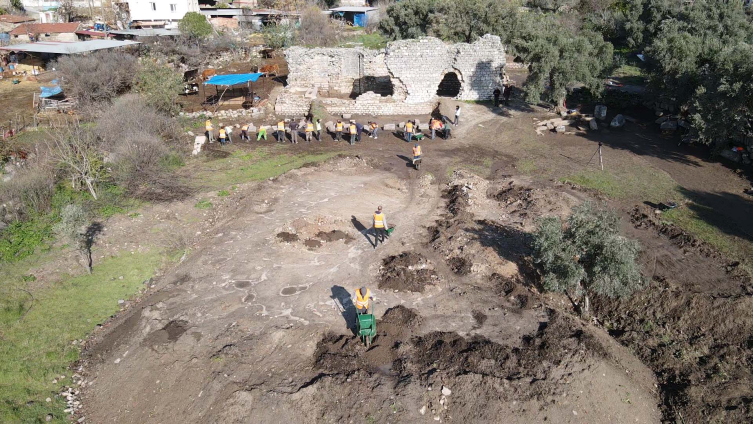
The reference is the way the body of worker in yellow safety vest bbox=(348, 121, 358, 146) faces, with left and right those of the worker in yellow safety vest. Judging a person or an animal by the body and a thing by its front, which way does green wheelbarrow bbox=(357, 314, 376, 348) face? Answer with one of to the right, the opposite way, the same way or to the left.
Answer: the opposite way

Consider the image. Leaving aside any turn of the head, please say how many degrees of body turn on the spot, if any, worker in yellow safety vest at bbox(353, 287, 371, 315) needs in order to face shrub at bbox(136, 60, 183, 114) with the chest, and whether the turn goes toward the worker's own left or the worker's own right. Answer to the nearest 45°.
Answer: approximately 135° to the worker's own right

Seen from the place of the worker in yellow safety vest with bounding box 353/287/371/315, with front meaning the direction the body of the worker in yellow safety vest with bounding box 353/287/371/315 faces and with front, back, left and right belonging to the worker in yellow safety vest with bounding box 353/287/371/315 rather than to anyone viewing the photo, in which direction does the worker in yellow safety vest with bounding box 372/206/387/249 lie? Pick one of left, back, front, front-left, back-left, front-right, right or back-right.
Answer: back

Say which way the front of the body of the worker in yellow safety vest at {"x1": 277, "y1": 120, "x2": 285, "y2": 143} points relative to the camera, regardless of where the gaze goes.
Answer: away from the camera

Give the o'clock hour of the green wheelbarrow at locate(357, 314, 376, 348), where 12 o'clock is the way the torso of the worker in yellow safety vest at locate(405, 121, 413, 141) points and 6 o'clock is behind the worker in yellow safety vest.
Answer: The green wheelbarrow is roughly at 6 o'clock from the worker in yellow safety vest.

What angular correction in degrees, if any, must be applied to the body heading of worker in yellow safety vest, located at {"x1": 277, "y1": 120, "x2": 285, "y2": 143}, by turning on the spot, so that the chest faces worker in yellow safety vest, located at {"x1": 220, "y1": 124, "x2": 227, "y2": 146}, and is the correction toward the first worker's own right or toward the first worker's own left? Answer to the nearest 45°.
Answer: approximately 90° to the first worker's own left

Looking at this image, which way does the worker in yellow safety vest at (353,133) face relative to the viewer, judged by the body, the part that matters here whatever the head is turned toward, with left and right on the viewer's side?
facing away from the viewer

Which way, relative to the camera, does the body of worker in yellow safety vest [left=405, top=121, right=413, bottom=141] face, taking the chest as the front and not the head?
away from the camera

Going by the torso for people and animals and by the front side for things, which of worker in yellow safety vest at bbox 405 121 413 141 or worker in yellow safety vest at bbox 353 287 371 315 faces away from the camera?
worker in yellow safety vest at bbox 405 121 413 141

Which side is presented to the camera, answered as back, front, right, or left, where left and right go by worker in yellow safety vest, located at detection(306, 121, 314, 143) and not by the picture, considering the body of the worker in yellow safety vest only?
back

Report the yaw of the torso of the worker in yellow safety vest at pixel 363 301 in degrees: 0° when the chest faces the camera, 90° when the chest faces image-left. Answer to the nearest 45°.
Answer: approximately 0°

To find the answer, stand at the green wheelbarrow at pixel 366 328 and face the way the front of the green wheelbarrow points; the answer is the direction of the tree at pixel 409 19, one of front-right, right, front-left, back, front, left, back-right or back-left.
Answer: back

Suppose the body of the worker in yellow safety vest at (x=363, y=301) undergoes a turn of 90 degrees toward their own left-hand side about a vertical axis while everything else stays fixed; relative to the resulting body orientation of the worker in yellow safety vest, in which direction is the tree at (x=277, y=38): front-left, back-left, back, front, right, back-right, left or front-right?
left

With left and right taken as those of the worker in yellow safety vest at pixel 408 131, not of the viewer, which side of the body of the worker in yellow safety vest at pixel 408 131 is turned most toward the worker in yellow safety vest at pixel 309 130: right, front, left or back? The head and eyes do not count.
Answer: left

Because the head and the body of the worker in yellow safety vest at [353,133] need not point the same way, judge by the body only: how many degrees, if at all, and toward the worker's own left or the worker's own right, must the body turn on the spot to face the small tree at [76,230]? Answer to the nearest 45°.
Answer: approximately 135° to the worker's own left

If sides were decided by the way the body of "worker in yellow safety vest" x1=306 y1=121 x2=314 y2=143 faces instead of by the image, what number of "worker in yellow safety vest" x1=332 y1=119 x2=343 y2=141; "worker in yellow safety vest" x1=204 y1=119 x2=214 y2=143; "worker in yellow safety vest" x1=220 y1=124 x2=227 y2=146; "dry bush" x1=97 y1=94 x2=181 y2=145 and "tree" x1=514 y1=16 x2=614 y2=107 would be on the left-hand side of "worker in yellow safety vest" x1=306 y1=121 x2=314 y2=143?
3

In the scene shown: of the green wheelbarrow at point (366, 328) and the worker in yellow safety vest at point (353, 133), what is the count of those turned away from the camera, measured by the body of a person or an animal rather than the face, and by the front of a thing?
1
